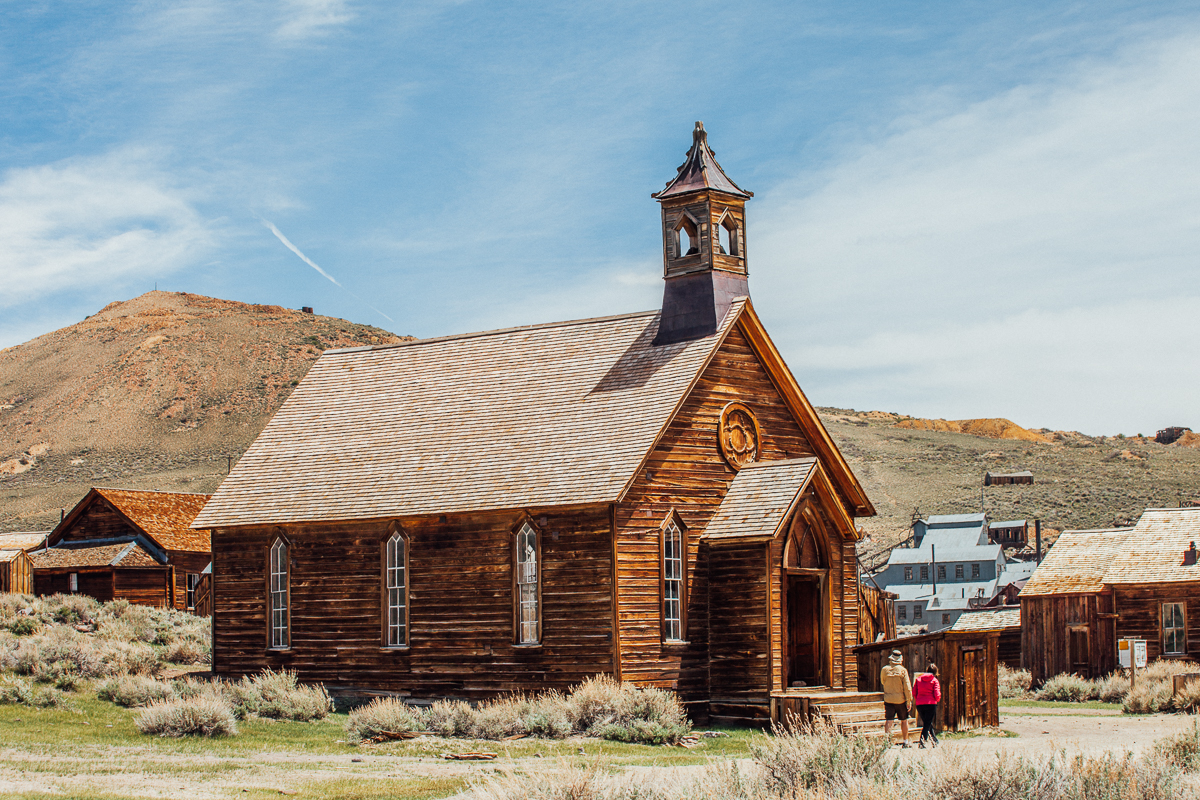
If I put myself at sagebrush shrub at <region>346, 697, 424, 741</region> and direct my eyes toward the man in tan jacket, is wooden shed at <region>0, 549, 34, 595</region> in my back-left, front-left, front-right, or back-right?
back-left

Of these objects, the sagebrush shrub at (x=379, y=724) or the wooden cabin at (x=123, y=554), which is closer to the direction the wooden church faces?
the sagebrush shrub

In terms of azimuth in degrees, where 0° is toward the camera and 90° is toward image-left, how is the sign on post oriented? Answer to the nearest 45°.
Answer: approximately 0°

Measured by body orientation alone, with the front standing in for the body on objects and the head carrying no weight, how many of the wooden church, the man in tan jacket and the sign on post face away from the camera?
1

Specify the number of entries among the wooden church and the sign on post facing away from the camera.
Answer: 0

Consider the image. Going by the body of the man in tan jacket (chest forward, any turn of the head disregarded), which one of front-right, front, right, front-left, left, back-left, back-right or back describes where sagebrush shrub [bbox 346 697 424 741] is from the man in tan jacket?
left

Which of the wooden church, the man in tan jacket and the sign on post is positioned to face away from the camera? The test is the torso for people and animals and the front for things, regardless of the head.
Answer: the man in tan jacket

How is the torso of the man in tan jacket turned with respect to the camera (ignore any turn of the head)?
away from the camera

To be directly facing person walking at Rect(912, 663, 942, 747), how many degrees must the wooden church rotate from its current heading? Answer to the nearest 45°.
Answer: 0° — it already faces them

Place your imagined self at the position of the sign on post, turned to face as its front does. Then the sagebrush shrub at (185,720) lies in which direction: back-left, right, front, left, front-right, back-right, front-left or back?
front-right

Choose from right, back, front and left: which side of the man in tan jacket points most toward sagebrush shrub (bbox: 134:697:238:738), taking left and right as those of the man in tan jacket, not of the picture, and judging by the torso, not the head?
left

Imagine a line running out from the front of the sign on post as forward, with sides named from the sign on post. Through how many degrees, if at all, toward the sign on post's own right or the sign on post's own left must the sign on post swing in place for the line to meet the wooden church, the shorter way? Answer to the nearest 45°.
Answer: approximately 45° to the sign on post's own right

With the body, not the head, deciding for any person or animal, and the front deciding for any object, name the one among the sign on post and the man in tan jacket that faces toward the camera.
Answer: the sign on post
